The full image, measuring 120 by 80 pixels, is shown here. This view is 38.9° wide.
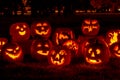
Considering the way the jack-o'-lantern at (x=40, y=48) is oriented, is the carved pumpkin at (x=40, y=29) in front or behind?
behind

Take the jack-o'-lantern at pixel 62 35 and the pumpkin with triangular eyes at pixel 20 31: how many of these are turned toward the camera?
2

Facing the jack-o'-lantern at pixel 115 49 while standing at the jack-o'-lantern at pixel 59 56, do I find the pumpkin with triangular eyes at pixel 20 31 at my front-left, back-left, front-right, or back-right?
back-left

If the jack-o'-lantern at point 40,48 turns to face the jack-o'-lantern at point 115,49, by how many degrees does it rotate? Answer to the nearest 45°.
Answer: approximately 90° to its left

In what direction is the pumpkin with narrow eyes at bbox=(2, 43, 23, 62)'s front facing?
toward the camera

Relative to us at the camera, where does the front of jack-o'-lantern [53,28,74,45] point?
facing the viewer

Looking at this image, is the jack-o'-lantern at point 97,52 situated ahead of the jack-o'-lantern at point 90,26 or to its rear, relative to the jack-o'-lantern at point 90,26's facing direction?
ahead

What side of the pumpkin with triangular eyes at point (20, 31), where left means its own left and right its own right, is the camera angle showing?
front

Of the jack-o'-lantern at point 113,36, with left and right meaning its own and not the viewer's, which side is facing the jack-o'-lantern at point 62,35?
right
